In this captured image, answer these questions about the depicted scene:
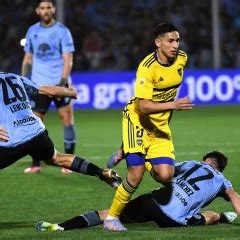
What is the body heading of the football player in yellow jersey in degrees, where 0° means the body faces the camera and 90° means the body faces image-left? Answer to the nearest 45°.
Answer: approximately 315°

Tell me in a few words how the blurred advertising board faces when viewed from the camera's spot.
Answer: facing the viewer

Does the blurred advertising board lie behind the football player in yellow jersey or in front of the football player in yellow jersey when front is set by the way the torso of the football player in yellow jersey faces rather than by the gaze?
behind

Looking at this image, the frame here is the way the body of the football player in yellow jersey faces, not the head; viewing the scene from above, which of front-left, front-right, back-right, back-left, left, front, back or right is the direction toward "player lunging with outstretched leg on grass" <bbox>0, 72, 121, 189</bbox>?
back-right

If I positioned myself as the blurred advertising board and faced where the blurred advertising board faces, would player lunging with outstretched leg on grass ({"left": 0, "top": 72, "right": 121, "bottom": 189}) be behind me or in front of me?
in front

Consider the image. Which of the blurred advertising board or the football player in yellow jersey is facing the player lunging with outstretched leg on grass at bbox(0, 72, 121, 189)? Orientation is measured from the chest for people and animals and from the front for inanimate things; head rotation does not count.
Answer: the blurred advertising board

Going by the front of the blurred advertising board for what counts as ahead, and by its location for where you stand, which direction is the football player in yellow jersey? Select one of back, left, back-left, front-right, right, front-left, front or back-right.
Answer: front

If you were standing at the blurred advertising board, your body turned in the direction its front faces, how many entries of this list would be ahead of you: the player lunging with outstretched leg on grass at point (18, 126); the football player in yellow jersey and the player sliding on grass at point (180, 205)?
3

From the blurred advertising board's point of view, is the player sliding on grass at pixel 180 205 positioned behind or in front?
in front

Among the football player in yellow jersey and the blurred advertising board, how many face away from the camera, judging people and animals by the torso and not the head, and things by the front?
0
